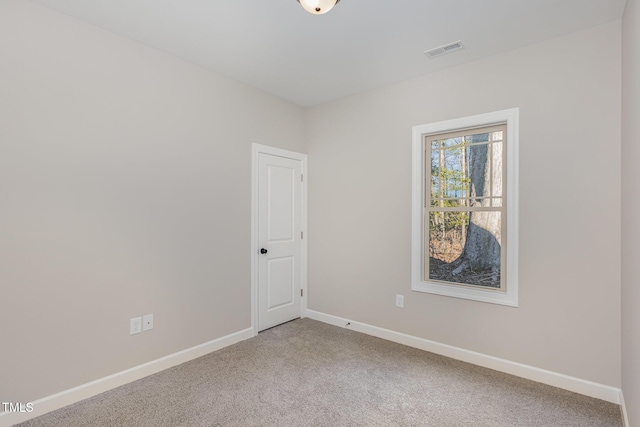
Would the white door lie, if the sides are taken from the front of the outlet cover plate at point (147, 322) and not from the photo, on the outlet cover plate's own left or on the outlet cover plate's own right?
on the outlet cover plate's own left

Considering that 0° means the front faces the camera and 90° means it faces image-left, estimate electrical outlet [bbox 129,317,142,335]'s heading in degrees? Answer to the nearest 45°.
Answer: approximately 315°

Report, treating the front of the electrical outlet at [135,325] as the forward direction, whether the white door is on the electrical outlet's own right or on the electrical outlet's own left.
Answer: on the electrical outlet's own left

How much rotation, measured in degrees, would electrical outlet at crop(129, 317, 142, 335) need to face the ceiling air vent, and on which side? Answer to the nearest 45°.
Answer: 0° — it already faces it

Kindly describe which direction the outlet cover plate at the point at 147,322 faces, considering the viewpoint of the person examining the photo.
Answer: facing the viewer and to the right of the viewer

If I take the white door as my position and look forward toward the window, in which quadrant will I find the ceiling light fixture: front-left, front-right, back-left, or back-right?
front-right

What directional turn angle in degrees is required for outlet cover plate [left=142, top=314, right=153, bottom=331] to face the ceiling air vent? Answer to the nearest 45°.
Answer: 0° — it already faces it
